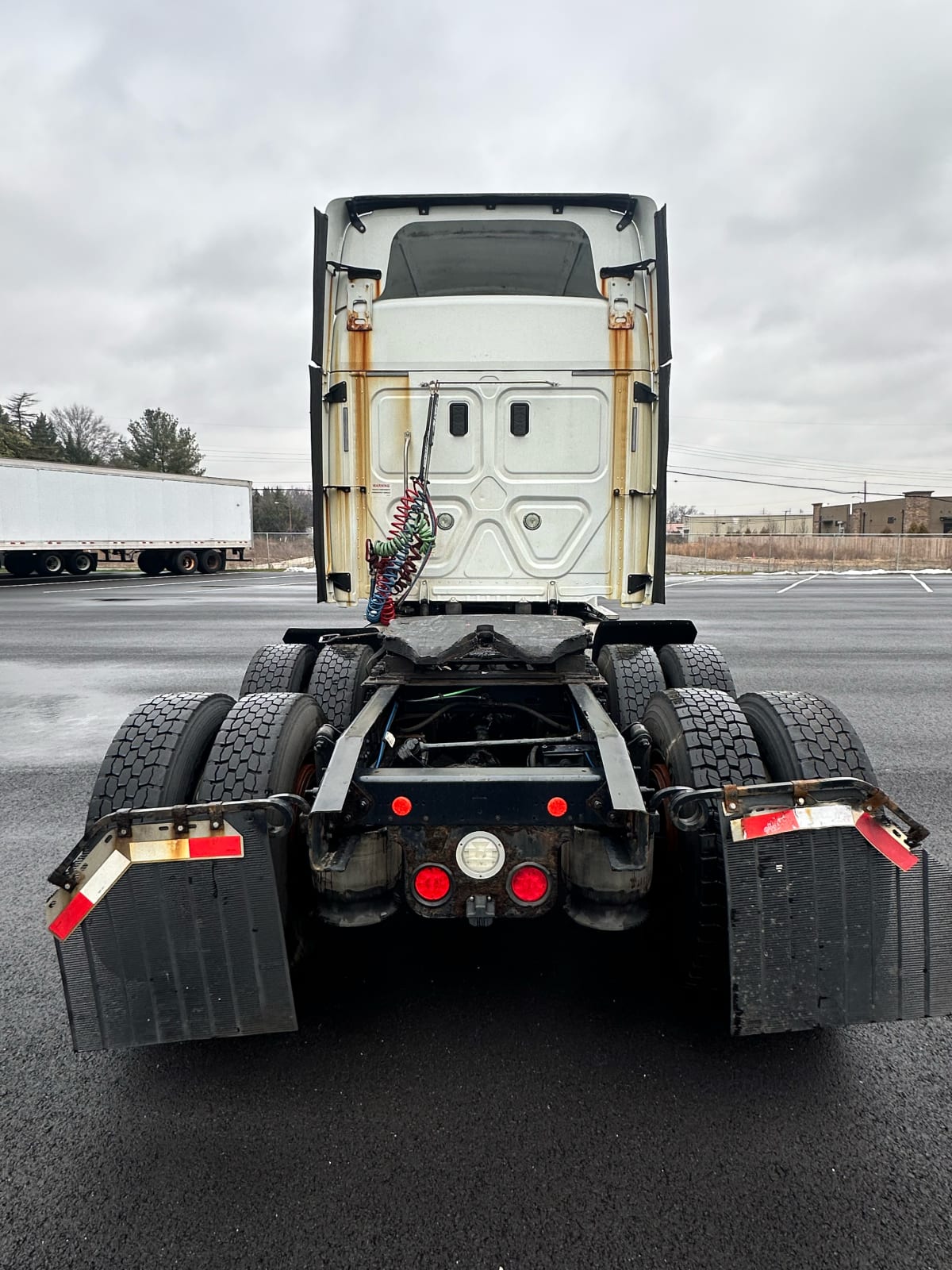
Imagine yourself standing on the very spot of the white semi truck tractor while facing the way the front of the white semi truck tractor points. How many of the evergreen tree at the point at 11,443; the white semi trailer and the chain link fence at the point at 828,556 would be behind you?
0

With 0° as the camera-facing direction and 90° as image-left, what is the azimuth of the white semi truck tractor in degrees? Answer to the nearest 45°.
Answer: approximately 180°

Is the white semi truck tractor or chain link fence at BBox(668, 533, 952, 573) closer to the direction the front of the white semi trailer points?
the white semi truck tractor

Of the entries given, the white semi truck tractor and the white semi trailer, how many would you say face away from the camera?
1

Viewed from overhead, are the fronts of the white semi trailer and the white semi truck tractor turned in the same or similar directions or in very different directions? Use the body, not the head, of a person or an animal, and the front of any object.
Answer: very different directions

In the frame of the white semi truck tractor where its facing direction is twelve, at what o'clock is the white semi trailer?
The white semi trailer is roughly at 11 o'clock from the white semi truck tractor.

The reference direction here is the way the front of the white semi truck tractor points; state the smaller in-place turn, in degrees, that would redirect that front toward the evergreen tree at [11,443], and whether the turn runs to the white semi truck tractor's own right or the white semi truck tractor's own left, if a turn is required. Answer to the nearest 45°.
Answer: approximately 45° to the white semi truck tractor's own left

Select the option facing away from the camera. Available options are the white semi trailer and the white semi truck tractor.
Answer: the white semi truck tractor

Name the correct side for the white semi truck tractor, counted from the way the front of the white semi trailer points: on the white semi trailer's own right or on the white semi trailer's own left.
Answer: on the white semi trailer's own left

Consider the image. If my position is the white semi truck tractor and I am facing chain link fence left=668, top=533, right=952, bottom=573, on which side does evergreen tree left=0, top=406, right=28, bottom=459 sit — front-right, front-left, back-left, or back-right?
front-left

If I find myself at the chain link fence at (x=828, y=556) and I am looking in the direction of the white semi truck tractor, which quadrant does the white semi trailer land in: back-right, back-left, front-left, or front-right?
front-right

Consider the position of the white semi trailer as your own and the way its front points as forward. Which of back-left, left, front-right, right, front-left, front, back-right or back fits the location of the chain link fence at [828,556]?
back-left

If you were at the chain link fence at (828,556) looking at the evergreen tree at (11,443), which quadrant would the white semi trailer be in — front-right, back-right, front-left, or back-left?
front-left
